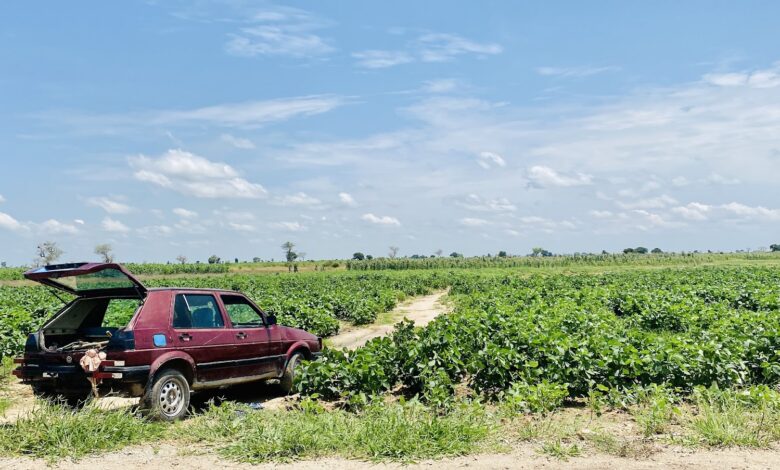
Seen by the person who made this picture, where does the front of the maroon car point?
facing away from the viewer and to the right of the viewer
